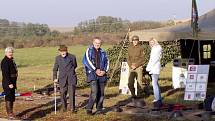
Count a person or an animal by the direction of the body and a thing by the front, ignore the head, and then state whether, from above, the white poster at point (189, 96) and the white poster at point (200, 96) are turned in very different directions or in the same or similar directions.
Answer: same or similar directions

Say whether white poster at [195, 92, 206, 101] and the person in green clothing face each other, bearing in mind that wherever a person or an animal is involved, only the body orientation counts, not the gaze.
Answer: no

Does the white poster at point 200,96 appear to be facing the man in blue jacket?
no

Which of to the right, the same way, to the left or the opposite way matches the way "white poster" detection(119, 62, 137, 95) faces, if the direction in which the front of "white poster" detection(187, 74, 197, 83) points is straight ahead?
the same way

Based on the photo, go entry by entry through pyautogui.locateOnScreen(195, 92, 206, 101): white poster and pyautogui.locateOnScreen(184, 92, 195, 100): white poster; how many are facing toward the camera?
2

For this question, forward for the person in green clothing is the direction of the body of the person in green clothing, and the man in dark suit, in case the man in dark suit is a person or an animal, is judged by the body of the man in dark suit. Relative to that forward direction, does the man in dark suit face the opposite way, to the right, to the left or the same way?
the same way

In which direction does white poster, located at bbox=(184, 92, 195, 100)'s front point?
toward the camera

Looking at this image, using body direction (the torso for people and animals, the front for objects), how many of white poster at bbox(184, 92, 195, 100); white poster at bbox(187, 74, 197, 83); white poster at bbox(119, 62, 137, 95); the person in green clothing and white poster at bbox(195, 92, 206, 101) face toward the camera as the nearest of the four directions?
5

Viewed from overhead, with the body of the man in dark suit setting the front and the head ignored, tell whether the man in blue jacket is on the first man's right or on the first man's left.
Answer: on the first man's left

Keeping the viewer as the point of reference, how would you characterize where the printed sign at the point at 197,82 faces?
facing the viewer

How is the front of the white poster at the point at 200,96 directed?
toward the camera

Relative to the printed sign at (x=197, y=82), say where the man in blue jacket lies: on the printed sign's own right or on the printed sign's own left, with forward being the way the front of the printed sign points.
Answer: on the printed sign's own right

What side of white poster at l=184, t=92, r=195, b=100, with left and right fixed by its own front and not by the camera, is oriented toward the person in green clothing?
right

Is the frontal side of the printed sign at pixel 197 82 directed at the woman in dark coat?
no

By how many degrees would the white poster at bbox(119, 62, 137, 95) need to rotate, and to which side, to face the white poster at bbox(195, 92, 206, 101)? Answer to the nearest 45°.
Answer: approximately 45° to its left
